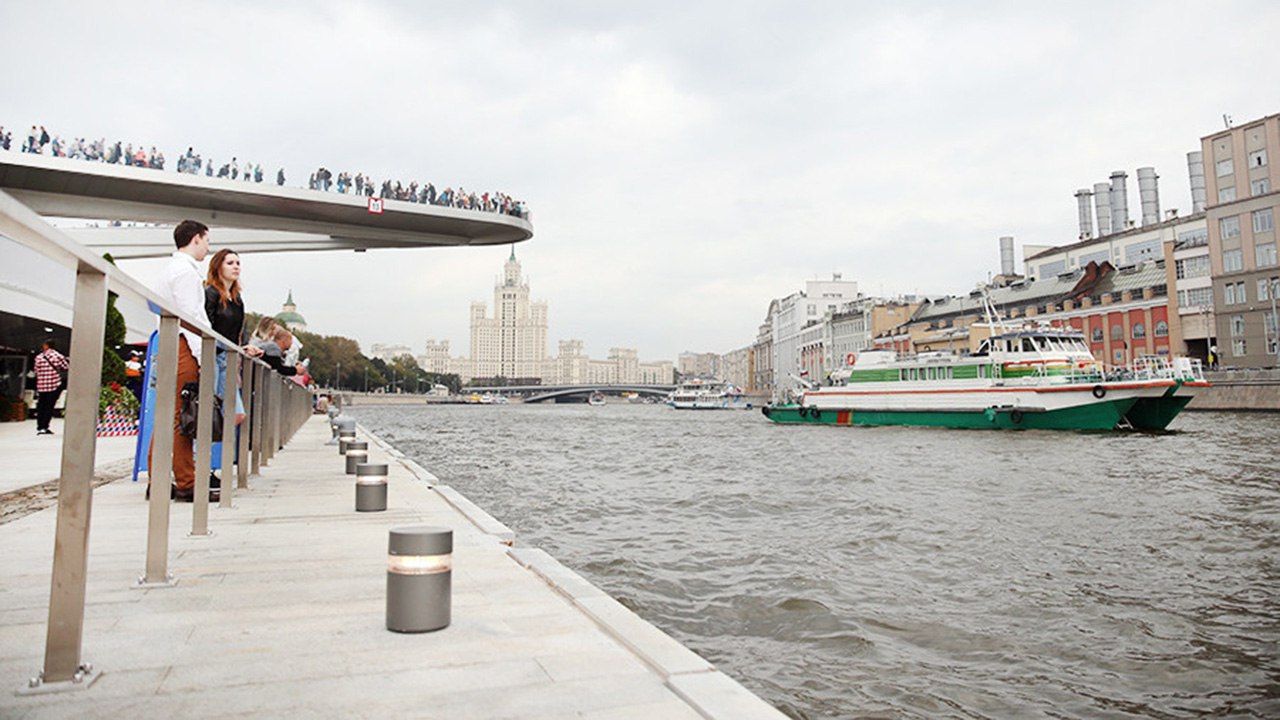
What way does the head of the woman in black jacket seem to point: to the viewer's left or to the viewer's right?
to the viewer's right

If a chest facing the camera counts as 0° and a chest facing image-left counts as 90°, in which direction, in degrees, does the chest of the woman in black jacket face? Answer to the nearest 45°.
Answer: approximately 315°

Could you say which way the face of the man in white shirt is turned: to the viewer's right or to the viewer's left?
to the viewer's right
